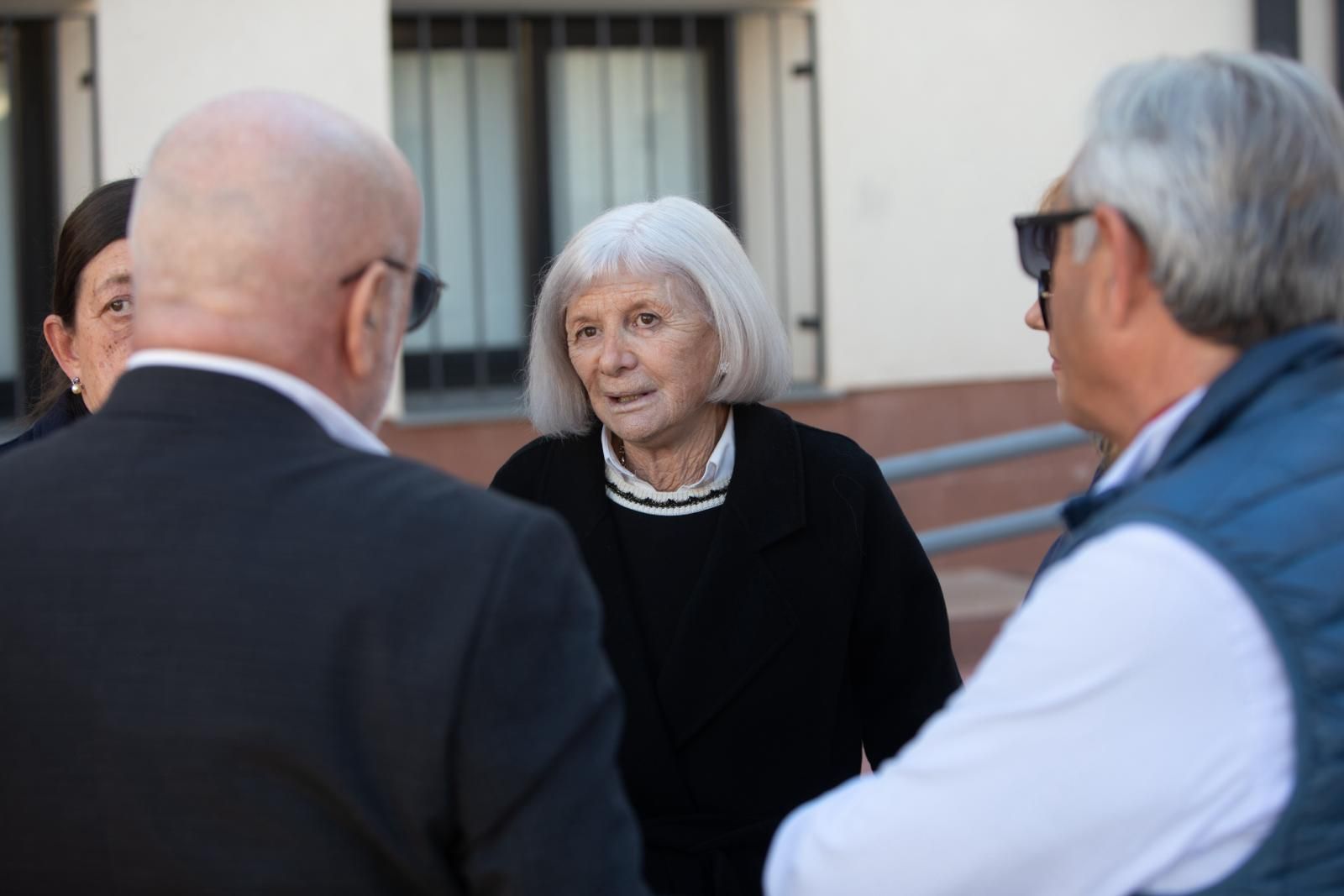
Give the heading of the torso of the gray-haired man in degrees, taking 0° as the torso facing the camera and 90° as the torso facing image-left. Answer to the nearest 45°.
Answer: approximately 135°

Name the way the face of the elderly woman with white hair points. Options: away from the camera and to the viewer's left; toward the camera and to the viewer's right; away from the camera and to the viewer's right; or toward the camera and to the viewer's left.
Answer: toward the camera and to the viewer's left

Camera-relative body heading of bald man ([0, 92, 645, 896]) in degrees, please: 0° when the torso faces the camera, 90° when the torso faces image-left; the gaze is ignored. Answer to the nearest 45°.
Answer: approximately 225°

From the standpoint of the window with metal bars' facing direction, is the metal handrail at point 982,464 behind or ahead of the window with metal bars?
ahead

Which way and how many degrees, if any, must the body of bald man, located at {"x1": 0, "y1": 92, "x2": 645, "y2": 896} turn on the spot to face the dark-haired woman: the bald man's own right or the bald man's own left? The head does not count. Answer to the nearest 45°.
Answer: approximately 45° to the bald man's own left

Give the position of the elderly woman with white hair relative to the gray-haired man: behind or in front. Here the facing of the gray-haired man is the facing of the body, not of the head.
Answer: in front

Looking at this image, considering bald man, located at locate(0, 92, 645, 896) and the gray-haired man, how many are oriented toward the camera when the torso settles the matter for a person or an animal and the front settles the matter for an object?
0

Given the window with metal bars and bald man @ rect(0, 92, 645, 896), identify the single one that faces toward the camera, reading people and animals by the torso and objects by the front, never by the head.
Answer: the window with metal bars

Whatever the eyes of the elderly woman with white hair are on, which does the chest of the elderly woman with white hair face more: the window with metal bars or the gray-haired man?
the gray-haired man

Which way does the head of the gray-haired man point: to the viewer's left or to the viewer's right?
to the viewer's left

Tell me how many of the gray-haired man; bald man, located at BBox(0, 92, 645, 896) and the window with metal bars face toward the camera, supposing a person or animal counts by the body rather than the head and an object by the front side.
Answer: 1

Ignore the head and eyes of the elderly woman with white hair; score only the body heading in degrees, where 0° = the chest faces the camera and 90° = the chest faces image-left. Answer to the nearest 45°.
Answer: approximately 45°

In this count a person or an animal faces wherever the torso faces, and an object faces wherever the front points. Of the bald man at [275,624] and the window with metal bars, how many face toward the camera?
1

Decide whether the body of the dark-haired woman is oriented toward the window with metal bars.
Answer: no

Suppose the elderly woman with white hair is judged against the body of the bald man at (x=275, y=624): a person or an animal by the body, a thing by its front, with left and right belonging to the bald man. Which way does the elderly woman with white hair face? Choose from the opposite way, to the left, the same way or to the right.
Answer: the opposite way

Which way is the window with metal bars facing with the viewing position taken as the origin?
facing the viewer
